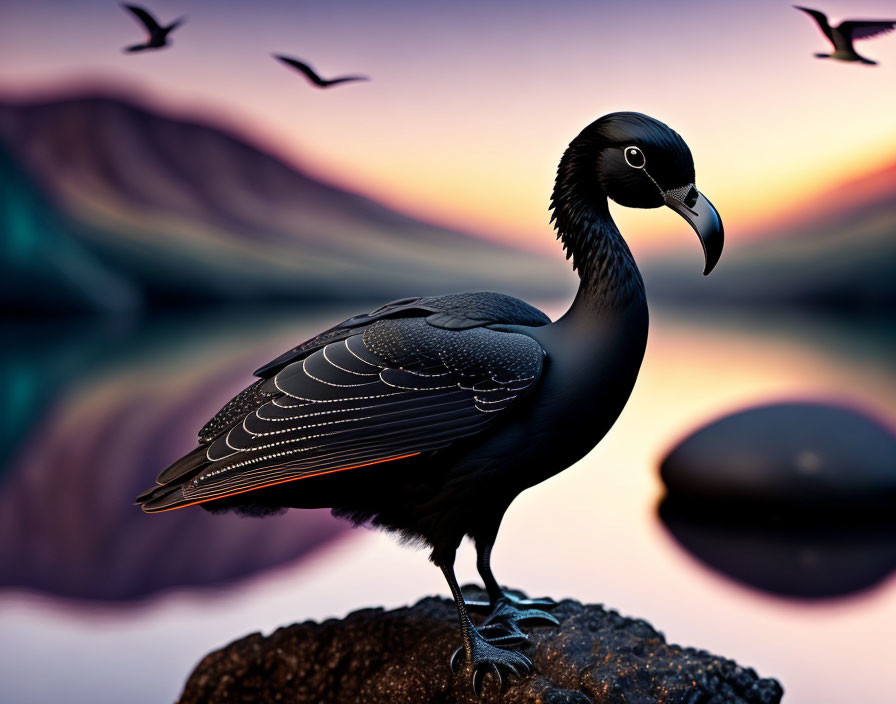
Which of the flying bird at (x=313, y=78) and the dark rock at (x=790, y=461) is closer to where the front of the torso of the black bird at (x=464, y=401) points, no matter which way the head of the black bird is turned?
the dark rock

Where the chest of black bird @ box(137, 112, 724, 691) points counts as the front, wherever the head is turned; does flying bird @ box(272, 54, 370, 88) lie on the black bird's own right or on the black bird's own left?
on the black bird's own left

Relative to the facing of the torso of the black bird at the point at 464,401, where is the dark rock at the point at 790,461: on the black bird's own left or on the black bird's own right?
on the black bird's own left

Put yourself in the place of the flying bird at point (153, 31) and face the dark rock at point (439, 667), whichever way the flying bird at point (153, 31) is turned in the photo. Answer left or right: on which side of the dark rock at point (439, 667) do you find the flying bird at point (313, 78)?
left

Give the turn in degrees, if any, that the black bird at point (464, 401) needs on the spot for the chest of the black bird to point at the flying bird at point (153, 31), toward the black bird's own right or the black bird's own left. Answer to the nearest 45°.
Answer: approximately 135° to the black bird's own left

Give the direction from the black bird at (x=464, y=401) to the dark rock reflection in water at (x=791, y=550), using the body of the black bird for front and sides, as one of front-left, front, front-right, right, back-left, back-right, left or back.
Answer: front-left

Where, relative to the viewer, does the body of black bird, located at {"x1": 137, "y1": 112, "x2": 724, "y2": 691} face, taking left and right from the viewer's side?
facing to the right of the viewer
